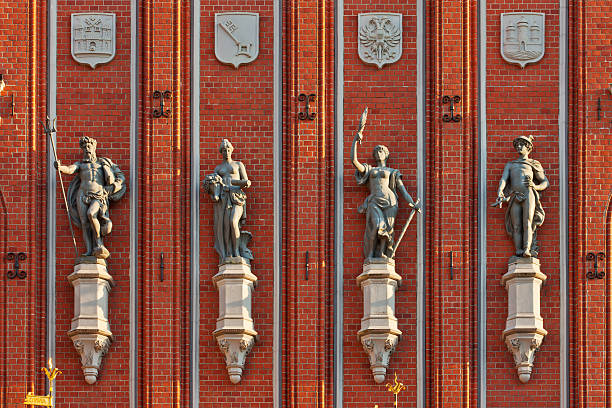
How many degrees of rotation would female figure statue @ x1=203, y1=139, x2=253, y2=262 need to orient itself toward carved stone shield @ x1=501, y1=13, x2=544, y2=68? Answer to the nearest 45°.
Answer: approximately 90° to its left

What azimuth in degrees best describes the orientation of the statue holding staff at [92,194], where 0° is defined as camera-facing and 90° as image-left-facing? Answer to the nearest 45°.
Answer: approximately 0°

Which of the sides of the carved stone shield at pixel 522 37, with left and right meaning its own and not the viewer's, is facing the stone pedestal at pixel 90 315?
right

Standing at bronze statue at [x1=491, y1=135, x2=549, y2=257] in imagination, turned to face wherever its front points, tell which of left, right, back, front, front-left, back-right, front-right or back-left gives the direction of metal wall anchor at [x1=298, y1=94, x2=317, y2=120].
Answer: right

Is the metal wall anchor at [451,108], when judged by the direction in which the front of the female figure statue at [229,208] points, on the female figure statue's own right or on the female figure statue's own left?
on the female figure statue's own left

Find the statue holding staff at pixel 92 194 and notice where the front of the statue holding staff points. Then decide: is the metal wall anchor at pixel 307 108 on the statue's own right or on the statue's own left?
on the statue's own left
